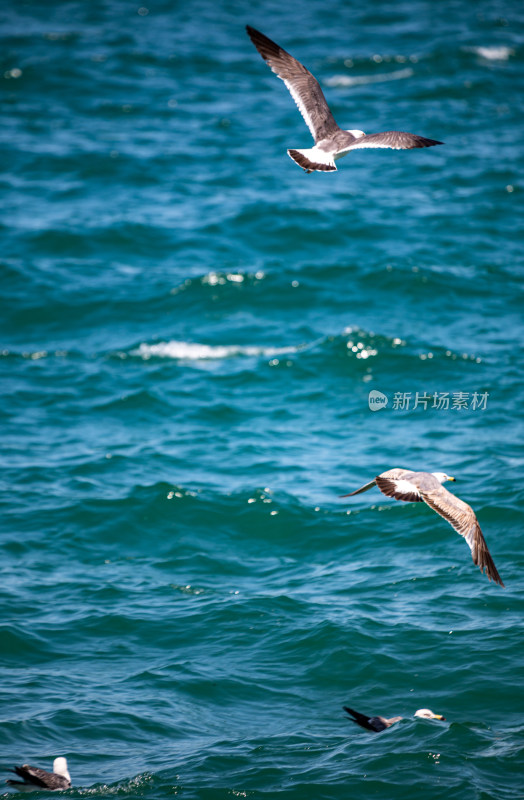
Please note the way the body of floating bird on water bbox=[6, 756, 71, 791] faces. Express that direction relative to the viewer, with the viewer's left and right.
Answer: facing to the right of the viewer

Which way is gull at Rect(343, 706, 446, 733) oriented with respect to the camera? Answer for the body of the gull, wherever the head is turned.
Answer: to the viewer's right

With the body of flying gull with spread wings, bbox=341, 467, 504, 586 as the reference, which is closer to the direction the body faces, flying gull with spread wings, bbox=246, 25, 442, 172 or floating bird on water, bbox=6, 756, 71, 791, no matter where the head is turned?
the flying gull with spread wings

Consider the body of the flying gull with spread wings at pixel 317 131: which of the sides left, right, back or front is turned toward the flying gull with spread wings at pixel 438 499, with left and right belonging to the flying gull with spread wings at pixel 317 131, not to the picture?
right

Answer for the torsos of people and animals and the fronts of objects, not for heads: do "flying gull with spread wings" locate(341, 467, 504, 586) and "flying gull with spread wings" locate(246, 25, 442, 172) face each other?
no

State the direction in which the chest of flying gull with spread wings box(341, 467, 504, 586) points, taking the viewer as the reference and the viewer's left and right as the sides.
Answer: facing away from the viewer and to the right of the viewer

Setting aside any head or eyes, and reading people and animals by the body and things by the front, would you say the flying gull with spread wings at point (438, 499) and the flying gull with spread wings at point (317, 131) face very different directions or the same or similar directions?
same or similar directions

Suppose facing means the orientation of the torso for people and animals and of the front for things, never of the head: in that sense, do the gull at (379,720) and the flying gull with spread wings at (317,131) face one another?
no

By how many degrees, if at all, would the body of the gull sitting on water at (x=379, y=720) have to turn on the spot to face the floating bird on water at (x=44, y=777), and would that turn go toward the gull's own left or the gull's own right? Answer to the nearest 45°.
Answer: approximately 135° to the gull's own right

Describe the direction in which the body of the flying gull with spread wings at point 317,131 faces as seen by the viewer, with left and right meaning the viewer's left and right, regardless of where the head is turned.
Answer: facing away from the viewer and to the right of the viewer

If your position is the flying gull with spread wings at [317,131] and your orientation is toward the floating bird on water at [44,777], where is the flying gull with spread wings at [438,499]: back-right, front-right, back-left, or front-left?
front-left

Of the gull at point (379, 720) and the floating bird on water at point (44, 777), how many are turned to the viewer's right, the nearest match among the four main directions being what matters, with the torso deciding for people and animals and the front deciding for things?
2

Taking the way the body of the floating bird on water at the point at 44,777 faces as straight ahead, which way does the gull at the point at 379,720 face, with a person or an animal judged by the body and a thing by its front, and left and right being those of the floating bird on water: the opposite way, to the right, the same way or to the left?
the same way
